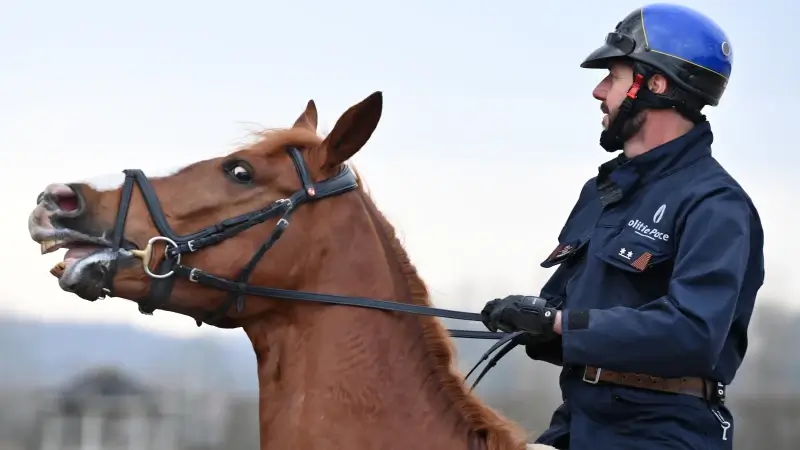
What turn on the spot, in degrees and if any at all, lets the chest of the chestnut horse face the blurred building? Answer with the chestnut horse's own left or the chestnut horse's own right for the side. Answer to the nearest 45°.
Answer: approximately 90° to the chestnut horse's own right

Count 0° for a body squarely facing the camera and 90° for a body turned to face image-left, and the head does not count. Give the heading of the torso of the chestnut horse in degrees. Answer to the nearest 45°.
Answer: approximately 90°
